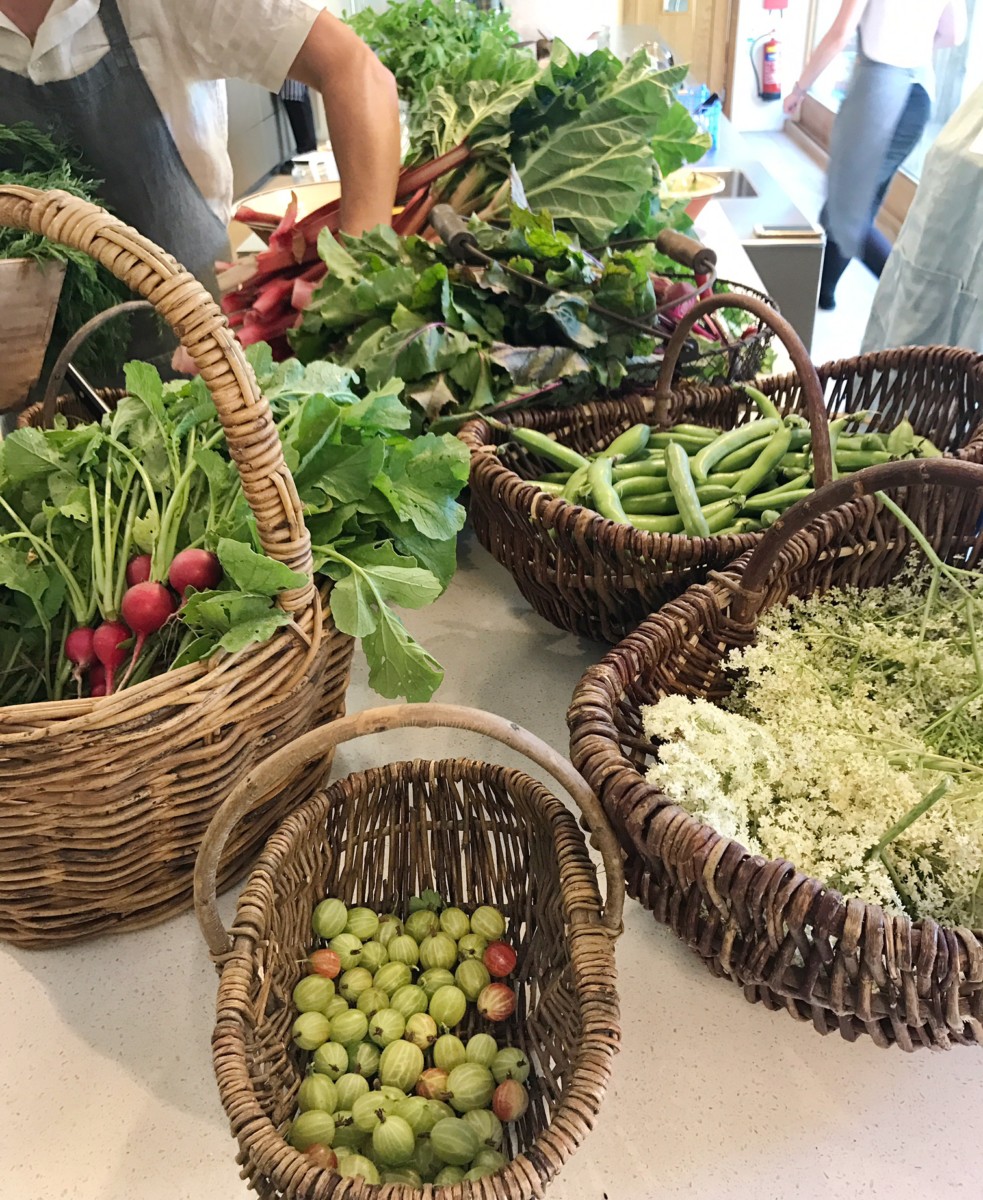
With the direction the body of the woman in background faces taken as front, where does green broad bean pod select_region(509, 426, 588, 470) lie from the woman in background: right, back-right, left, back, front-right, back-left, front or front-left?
front-left

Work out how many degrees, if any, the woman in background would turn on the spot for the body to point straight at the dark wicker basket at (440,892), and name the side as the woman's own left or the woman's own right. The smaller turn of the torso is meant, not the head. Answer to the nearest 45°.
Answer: approximately 45° to the woman's own left

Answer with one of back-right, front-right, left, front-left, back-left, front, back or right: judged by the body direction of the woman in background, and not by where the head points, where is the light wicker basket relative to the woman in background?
front-left

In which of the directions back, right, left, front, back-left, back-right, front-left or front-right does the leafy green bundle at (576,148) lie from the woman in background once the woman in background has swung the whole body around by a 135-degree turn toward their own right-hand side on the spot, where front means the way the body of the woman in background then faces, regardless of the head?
back

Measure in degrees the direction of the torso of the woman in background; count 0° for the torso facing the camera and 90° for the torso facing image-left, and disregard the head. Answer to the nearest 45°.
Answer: approximately 45°

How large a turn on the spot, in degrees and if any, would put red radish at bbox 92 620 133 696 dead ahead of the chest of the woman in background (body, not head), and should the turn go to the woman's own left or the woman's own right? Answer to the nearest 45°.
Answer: approximately 45° to the woman's own left

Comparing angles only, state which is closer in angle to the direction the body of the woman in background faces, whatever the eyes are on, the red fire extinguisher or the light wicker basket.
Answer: the light wicker basket

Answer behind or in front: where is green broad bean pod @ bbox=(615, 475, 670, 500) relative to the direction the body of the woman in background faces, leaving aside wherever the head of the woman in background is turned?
in front

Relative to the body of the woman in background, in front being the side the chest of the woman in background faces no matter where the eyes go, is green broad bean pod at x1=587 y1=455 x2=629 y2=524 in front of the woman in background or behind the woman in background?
in front

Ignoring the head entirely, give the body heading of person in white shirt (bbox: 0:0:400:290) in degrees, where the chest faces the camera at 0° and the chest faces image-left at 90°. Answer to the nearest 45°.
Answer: approximately 45°

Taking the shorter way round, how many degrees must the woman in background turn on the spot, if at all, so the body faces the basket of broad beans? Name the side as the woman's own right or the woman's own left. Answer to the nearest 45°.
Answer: approximately 45° to the woman's own left

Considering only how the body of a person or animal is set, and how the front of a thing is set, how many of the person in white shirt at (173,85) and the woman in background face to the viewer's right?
0

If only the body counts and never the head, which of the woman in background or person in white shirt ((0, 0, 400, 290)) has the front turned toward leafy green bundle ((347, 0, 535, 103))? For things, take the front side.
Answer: the woman in background
